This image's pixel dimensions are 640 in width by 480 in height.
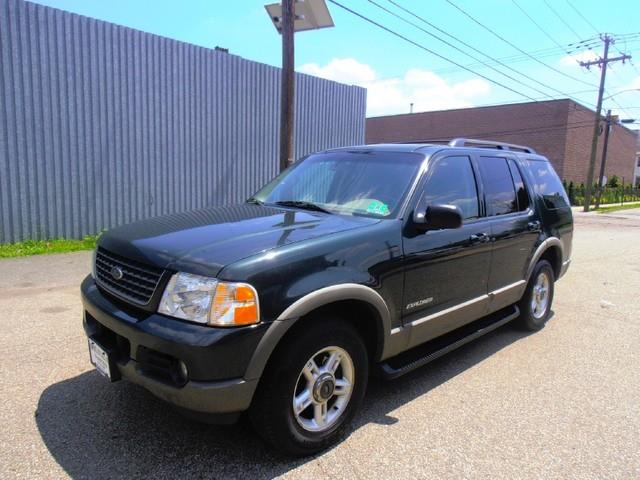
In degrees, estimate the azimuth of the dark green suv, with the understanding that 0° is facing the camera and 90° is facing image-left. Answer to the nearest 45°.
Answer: approximately 45°

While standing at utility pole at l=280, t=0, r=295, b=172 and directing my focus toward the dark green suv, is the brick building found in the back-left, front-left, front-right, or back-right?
back-left

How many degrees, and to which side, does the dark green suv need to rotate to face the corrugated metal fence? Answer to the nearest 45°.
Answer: approximately 90° to its right

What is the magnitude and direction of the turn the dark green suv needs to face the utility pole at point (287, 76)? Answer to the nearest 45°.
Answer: approximately 135° to its right

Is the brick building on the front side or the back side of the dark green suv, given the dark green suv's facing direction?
on the back side
